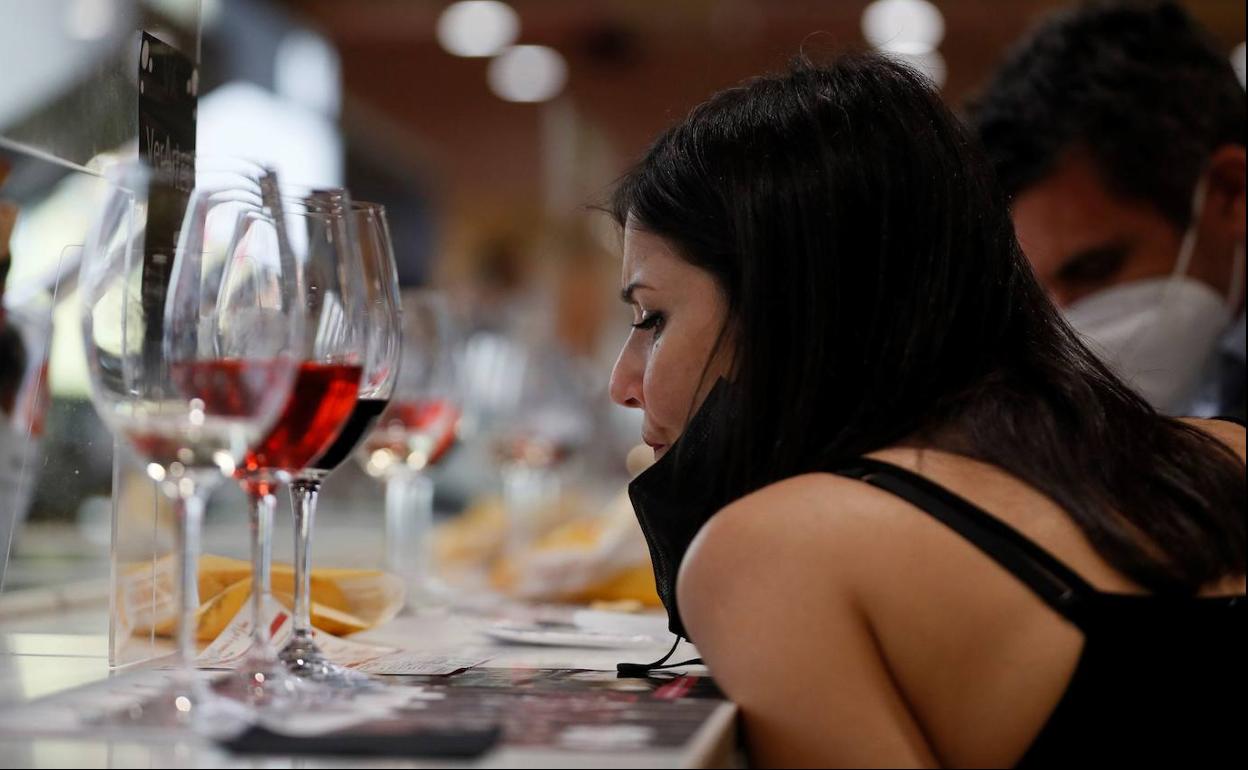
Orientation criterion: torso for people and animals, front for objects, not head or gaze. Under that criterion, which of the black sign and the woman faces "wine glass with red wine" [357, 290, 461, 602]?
the woman

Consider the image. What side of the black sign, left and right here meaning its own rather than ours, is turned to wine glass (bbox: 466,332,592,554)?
left

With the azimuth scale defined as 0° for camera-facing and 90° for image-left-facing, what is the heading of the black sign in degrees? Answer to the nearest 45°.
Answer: approximately 315°

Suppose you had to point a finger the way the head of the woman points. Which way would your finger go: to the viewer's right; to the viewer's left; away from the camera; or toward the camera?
to the viewer's left

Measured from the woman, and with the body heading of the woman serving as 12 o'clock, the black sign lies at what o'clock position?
The black sign is roughly at 11 o'clock from the woman.

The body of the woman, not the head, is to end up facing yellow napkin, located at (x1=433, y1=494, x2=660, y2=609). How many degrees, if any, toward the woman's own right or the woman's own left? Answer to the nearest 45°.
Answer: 0° — they already face it

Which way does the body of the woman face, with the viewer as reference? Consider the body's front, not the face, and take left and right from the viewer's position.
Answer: facing away from the viewer and to the left of the viewer

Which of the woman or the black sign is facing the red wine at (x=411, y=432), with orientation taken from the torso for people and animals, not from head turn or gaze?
the woman
